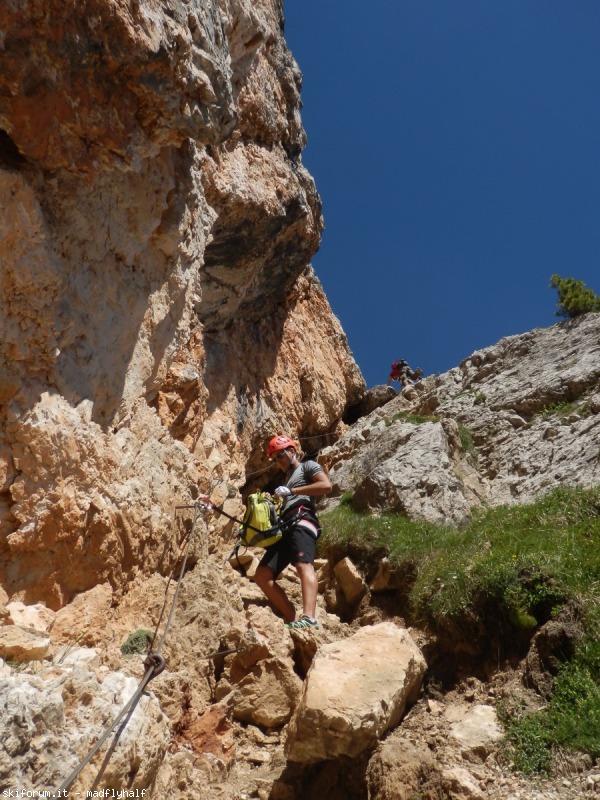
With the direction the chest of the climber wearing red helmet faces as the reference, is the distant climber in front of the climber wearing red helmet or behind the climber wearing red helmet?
behind
